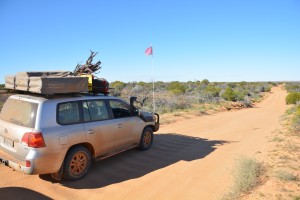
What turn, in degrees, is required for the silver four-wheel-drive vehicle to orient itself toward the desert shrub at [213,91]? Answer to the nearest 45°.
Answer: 0° — it already faces it

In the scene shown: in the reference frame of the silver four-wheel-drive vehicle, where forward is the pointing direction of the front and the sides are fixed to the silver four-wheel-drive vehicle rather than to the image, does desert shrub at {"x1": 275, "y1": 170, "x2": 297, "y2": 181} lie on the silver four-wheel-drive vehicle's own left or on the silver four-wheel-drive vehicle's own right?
on the silver four-wheel-drive vehicle's own right

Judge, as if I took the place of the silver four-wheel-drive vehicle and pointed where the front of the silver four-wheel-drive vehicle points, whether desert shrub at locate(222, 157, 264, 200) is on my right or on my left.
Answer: on my right

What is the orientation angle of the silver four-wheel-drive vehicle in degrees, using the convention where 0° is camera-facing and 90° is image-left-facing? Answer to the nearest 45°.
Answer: approximately 225°
